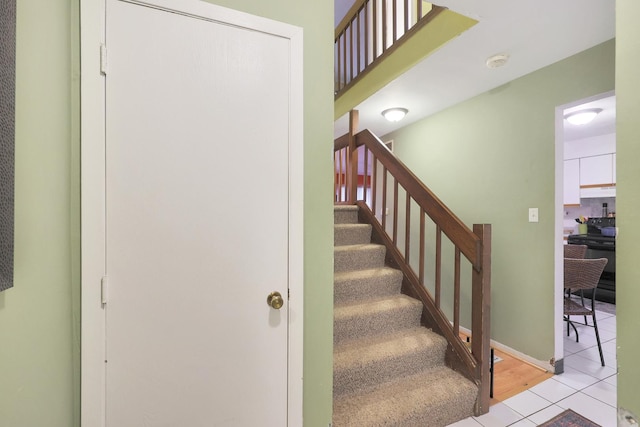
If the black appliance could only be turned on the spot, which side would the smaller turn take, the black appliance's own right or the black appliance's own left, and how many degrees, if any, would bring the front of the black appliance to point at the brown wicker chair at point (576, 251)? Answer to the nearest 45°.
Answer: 0° — it already faces it

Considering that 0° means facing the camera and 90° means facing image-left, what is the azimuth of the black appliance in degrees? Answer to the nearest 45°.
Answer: approximately 0°

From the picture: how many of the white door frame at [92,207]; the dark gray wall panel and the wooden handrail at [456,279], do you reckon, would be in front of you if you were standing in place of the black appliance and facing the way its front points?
3

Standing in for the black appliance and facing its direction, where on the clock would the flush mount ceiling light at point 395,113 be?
The flush mount ceiling light is roughly at 1 o'clock from the black appliance.

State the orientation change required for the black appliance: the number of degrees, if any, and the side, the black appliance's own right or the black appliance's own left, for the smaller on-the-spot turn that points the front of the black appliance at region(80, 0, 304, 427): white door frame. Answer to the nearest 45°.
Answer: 0° — it already faces it

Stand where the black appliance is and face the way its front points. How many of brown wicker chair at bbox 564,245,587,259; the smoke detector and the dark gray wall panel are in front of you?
3

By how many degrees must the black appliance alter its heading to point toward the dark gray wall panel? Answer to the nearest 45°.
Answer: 0° — it already faces it

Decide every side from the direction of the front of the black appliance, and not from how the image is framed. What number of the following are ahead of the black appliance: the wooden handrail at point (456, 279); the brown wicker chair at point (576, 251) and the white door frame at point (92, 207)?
3

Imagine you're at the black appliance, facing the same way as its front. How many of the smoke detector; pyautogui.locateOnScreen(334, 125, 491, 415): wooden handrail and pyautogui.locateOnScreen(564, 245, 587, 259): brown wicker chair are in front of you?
3

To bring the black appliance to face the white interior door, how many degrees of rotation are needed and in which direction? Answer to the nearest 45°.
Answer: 0° — it already faces it

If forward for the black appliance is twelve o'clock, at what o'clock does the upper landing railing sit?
The upper landing railing is roughly at 1 o'clock from the black appliance.
